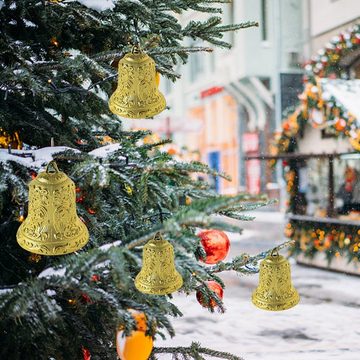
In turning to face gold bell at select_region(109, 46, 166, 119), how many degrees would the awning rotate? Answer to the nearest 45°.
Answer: approximately 45° to its left

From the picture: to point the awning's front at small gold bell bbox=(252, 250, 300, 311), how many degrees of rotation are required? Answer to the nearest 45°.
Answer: approximately 45° to its left

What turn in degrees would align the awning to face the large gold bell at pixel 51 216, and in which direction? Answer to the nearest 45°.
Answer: approximately 45° to its left

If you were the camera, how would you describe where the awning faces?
facing the viewer and to the left of the viewer

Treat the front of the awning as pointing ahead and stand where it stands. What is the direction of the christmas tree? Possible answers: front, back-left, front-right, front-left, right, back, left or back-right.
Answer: front-left

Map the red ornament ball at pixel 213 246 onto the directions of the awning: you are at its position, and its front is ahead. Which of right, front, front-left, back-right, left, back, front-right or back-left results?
front-left

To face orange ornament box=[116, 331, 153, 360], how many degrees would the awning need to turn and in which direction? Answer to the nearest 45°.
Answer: approximately 45° to its left

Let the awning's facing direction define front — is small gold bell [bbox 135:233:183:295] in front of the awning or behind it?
in front
